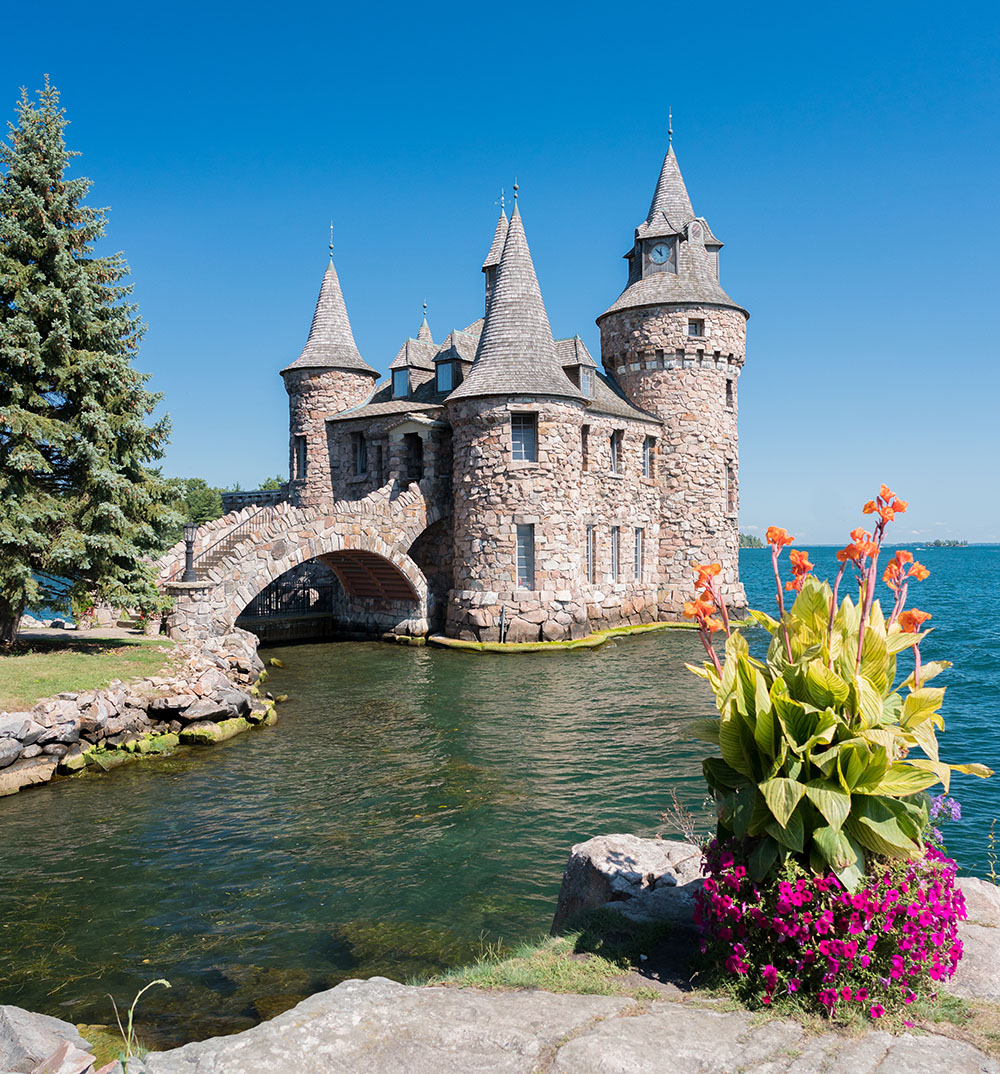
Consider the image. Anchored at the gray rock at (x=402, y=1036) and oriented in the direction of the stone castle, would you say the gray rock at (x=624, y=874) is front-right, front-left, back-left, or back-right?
front-right

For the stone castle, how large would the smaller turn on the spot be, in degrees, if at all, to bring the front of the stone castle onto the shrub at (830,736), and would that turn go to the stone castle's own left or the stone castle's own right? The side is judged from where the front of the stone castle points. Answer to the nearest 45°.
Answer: approximately 45° to the stone castle's own left

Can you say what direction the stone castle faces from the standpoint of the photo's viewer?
facing the viewer and to the left of the viewer

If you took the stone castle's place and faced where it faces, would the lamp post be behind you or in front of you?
in front

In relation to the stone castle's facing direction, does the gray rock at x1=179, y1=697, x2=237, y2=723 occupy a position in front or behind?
in front

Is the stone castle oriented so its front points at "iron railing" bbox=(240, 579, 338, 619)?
no

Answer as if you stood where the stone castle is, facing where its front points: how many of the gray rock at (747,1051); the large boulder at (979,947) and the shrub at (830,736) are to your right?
0

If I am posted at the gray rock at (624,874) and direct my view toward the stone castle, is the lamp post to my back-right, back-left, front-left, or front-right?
front-left

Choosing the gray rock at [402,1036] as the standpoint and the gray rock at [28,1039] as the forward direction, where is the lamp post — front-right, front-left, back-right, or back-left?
front-right

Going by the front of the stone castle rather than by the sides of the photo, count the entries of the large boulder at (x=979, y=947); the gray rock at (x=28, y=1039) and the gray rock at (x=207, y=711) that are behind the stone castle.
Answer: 0

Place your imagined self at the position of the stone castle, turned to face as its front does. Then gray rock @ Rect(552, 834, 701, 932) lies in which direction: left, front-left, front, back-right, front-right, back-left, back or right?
front-left

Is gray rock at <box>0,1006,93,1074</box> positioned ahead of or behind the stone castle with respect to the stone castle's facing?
ahead
